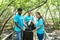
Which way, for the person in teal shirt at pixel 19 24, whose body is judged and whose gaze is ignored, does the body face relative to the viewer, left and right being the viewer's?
facing the viewer and to the right of the viewer
